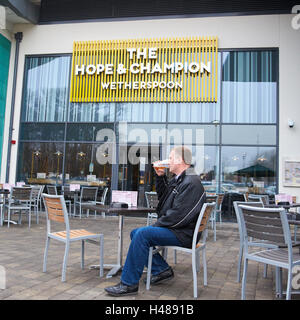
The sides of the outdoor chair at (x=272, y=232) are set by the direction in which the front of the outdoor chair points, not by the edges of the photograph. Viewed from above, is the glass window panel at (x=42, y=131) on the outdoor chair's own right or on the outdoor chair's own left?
on the outdoor chair's own left

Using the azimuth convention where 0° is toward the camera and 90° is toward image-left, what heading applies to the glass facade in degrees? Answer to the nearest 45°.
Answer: approximately 0°

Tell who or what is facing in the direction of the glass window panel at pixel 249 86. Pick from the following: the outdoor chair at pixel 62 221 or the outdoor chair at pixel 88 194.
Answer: the outdoor chair at pixel 62 221

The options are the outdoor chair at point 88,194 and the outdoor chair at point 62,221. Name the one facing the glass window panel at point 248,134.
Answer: the outdoor chair at point 62,221

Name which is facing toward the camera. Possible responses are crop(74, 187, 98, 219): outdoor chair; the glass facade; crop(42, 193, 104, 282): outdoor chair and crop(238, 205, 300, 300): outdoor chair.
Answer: the glass facade

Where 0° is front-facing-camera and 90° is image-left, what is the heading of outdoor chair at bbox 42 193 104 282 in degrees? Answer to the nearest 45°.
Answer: approximately 225°
